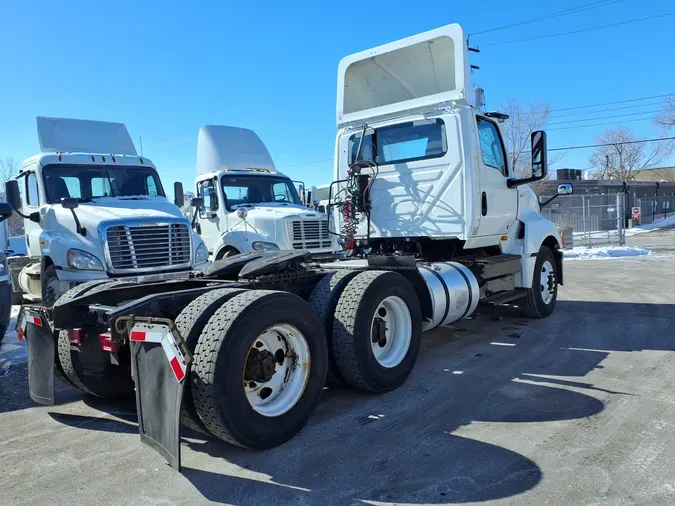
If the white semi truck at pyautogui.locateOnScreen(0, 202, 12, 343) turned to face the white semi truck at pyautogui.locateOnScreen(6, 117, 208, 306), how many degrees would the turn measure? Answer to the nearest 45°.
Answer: approximately 90° to its left

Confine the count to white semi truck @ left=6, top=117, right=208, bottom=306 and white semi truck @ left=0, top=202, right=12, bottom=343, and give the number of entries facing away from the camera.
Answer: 0

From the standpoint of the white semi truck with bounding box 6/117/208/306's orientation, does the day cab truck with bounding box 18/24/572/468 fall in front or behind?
in front

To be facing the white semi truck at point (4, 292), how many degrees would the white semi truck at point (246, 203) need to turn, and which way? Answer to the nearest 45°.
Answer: approximately 90° to its right

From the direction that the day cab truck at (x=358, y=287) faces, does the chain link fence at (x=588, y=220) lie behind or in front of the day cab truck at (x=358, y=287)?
in front

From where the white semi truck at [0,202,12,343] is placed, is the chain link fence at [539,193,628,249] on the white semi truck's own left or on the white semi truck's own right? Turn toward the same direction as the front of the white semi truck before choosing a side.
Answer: on the white semi truck's own left

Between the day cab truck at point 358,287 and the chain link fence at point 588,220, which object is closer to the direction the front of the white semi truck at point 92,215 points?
the day cab truck

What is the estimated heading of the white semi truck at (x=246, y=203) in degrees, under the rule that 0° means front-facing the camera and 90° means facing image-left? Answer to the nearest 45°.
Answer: approximately 315°

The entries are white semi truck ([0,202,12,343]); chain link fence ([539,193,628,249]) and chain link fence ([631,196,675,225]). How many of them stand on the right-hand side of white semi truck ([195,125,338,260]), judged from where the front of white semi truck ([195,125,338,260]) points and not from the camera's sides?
1

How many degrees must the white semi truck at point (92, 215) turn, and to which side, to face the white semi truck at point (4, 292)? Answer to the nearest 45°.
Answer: approximately 90° to its right

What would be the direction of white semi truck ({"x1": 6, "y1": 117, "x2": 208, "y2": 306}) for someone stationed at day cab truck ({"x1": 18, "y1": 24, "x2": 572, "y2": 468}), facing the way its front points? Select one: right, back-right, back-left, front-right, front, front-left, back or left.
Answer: left
